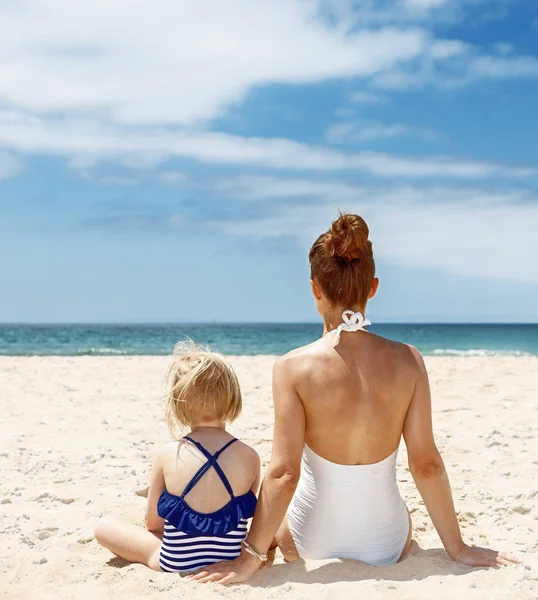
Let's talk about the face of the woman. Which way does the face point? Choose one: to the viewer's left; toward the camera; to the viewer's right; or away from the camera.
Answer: away from the camera

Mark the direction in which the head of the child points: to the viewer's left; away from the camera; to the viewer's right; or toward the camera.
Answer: away from the camera

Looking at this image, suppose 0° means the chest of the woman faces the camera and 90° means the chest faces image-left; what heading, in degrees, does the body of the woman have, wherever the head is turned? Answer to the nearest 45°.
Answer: approximately 180°
